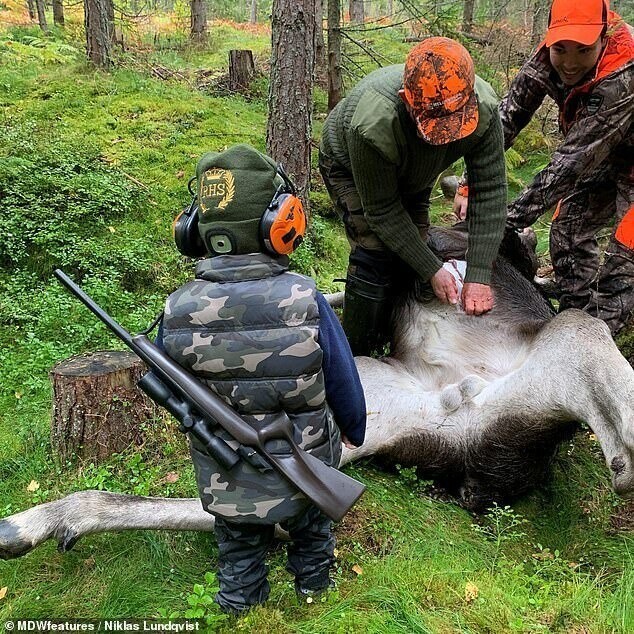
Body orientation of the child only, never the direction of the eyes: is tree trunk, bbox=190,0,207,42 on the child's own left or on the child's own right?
on the child's own left

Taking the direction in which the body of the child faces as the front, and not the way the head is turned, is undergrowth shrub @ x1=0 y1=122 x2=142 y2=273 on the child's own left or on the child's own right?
on the child's own left

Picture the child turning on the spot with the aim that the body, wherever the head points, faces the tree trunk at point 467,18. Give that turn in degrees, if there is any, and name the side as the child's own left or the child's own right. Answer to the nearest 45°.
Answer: approximately 45° to the child's own left

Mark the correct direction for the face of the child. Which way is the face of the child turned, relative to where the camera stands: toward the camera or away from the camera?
away from the camera

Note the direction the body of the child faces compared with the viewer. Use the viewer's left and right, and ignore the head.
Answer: facing away from the viewer and to the right of the viewer

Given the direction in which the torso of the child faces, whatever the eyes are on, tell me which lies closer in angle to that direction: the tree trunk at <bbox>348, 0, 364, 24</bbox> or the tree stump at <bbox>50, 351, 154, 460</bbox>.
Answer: the tree trunk

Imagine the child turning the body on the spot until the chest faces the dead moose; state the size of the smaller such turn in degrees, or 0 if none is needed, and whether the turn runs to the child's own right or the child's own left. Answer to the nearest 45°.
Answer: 0° — they already face it

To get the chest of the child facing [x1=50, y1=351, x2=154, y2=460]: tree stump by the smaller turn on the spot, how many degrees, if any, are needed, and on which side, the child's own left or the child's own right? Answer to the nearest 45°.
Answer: approximately 90° to the child's own left
